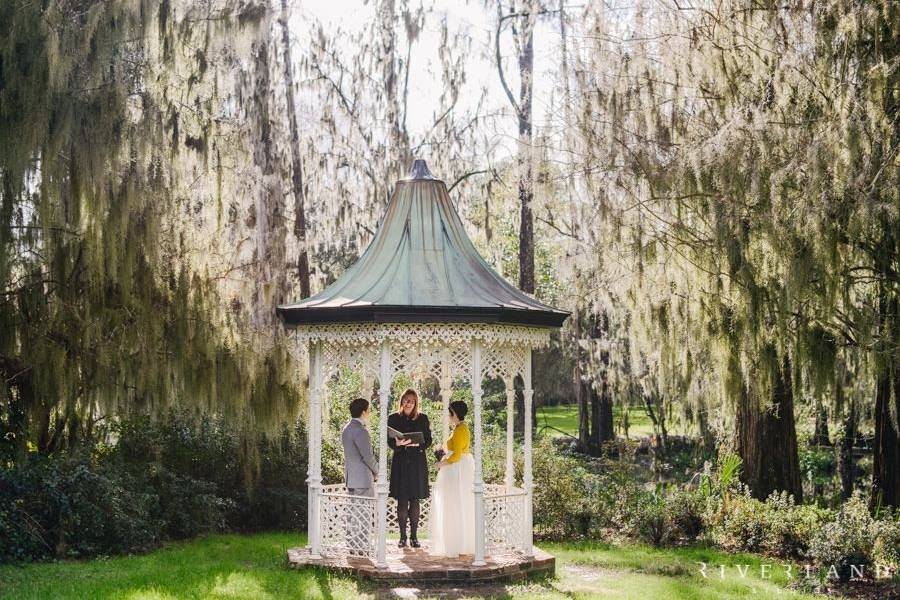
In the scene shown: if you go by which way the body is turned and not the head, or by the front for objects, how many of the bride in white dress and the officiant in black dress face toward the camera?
1

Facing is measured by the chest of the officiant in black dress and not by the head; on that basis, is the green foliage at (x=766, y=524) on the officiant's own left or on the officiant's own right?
on the officiant's own left

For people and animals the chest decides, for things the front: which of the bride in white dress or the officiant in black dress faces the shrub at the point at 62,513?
the bride in white dress

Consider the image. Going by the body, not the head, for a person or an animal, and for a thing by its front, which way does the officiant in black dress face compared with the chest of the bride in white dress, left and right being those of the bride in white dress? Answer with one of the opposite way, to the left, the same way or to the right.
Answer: to the left

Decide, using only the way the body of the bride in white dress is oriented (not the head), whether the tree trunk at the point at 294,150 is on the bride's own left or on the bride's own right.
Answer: on the bride's own right

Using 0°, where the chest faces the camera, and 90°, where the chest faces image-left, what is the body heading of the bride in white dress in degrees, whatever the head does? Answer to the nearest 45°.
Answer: approximately 90°

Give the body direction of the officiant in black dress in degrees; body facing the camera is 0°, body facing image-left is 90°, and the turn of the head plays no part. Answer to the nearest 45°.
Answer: approximately 0°

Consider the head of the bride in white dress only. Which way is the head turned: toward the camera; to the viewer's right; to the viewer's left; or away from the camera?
to the viewer's left
